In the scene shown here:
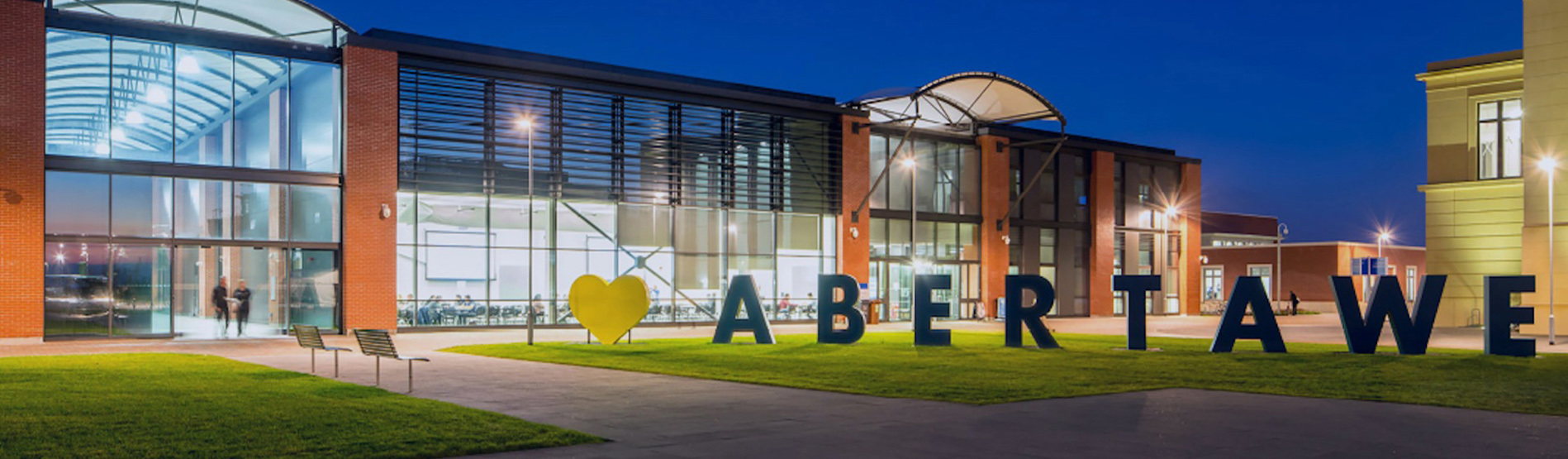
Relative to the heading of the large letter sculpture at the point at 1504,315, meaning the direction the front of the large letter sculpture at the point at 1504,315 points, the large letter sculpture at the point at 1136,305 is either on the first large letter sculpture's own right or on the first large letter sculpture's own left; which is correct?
on the first large letter sculpture's own right

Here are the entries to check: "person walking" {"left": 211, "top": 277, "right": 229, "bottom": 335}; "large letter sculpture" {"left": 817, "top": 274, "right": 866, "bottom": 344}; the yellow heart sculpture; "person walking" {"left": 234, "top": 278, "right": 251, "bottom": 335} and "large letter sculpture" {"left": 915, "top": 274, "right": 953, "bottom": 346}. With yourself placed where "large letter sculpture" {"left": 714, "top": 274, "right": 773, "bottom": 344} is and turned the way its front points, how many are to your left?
2

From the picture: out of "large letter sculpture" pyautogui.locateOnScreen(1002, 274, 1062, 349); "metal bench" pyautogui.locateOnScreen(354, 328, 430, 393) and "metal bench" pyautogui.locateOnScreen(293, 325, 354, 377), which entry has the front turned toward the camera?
the large letter sculpture

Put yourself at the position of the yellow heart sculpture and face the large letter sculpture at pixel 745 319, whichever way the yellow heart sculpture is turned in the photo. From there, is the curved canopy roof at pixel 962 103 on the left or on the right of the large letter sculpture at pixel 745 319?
left

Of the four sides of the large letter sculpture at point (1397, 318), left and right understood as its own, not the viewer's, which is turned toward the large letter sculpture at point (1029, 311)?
right

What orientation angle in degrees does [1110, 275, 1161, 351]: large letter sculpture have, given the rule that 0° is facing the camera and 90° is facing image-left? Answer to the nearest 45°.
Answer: approximately 0°
